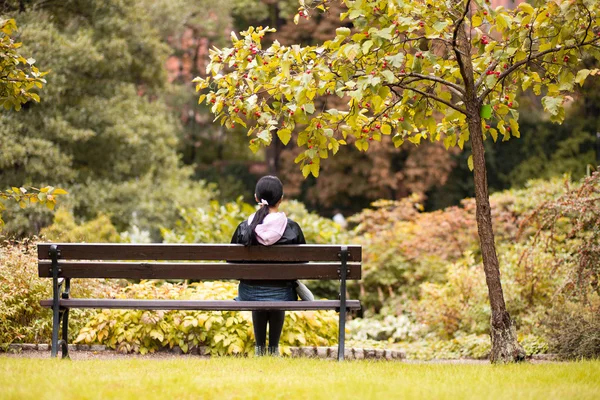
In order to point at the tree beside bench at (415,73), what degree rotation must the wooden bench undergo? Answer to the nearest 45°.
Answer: approximately 90° to its right

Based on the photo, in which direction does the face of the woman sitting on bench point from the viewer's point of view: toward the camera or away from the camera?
away from the camera

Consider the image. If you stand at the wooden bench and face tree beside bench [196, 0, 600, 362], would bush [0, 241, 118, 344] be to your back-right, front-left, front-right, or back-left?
back-left

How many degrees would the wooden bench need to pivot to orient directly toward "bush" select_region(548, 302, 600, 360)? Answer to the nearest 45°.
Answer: approximately 90° to its right

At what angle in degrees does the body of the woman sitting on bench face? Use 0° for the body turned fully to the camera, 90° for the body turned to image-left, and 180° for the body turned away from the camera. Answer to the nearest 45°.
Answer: approximately 180°

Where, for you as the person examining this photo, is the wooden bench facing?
facing away from the viewer
